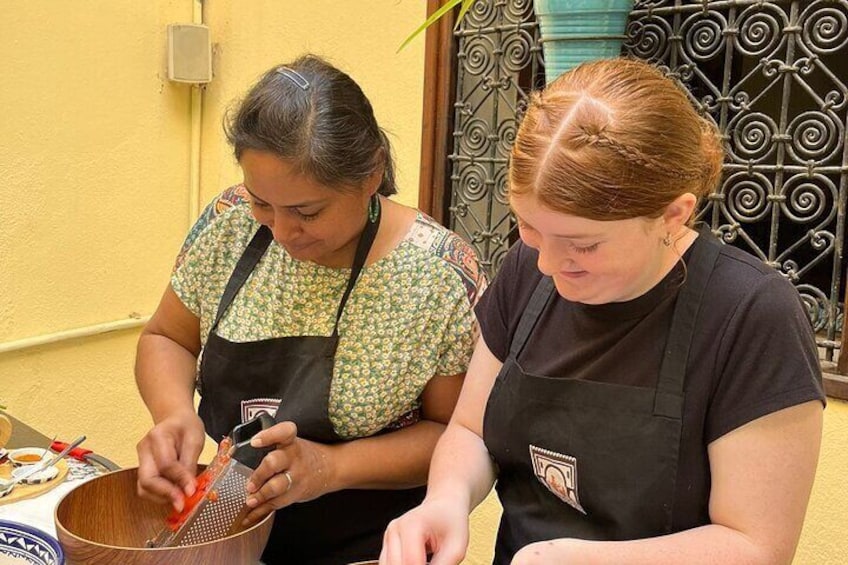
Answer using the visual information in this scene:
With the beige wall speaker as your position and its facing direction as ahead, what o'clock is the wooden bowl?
The wooden bowl is roughly at 12 o'clock from the beige wall speaker.

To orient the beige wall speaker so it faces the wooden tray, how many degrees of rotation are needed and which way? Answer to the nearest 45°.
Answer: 0° — it already faces it

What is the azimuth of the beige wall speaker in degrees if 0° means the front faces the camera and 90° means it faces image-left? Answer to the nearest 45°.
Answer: approximately 0°

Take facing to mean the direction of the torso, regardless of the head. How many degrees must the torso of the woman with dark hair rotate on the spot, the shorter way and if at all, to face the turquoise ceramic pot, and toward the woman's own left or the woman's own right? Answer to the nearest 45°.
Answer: approximately 180°
